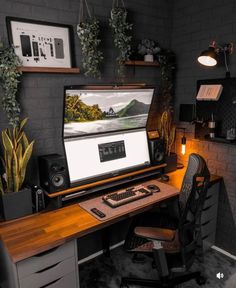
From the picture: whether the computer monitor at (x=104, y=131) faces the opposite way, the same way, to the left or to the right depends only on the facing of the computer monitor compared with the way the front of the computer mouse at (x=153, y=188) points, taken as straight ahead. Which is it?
the opposite way

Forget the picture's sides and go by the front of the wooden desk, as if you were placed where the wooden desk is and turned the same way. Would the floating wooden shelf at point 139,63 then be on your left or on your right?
on your left

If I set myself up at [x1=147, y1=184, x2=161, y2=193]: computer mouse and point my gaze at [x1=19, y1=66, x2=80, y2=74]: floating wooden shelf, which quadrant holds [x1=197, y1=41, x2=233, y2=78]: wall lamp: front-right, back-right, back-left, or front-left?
back-right

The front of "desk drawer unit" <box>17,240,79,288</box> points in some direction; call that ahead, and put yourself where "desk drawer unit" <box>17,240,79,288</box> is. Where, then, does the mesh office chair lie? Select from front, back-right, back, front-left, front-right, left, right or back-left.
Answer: front-left

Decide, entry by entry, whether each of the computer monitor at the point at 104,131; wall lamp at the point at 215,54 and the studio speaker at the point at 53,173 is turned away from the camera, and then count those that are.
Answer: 0

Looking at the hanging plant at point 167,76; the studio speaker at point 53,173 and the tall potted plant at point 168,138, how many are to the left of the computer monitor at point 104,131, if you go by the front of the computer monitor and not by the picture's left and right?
2

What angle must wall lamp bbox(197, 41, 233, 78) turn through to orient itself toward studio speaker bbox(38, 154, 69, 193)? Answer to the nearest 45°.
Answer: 0° — it already faces it

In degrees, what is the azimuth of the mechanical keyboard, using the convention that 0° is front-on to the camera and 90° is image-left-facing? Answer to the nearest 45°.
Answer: approximately 315°

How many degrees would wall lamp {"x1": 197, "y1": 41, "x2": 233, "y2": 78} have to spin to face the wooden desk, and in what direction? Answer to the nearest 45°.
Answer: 0° — it already faces it

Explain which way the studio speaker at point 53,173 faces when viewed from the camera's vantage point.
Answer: facing the viewer and to the right of the viewer

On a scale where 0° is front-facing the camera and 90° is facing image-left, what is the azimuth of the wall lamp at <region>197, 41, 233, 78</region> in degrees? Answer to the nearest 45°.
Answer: approximately 45°

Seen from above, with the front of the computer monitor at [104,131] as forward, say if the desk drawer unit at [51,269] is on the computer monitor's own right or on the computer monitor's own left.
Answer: on the computer monitor's own right

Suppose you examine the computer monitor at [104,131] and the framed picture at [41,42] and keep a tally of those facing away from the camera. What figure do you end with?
0
